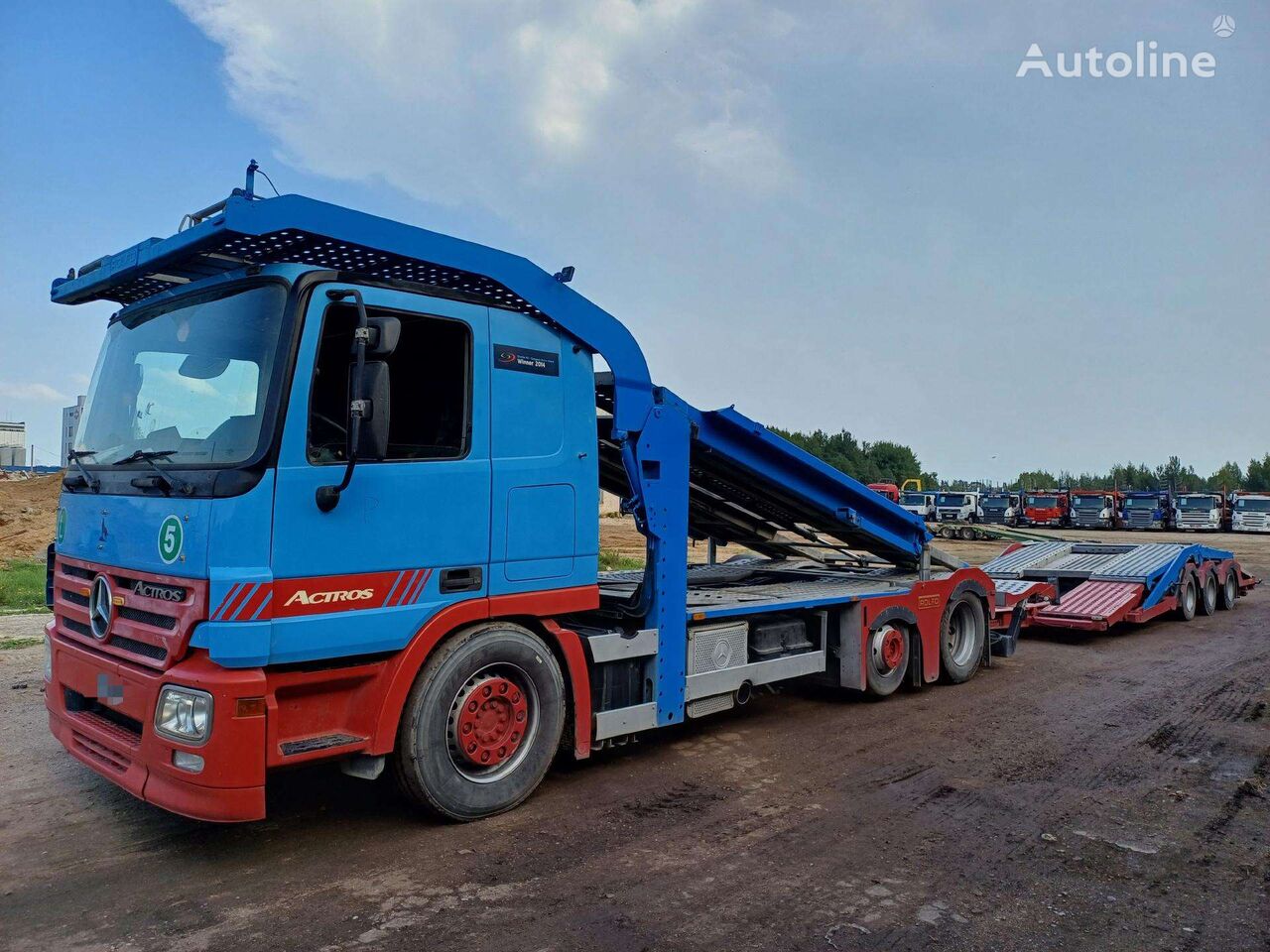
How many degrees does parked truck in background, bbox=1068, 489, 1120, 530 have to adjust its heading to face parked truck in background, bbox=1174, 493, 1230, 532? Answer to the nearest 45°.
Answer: approximately 90° to its left

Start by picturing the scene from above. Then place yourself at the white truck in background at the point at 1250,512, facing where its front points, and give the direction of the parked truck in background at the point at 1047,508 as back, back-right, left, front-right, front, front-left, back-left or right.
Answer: right

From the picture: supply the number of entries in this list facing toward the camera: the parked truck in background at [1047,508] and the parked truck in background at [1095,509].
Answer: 2

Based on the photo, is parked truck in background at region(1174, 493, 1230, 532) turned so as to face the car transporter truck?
yes

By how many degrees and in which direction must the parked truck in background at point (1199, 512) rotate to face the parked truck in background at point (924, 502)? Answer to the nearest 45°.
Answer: approximately 90° to its right

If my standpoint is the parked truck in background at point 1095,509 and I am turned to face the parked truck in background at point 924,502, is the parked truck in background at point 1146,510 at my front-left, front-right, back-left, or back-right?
back-left

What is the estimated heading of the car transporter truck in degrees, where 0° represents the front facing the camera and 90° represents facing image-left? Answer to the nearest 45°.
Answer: approximately 45°
